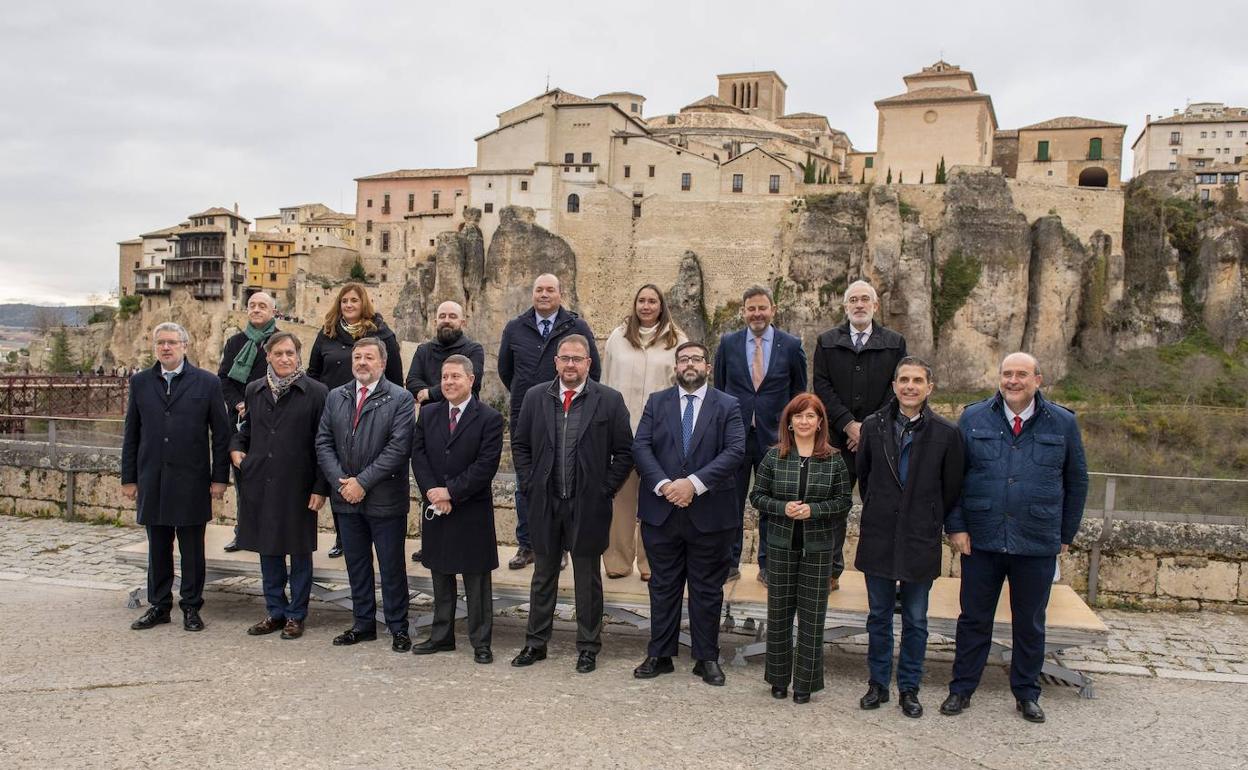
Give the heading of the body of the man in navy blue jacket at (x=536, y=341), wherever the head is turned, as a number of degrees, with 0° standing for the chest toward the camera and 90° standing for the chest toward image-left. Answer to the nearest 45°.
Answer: approximately 0°

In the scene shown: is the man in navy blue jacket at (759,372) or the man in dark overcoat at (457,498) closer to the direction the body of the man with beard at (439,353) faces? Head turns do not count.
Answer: the man in dark overcoat

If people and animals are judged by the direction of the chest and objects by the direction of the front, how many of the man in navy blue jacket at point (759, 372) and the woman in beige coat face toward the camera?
2

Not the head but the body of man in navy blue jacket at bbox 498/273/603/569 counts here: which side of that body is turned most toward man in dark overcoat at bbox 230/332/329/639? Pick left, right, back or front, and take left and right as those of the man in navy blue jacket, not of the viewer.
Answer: right
